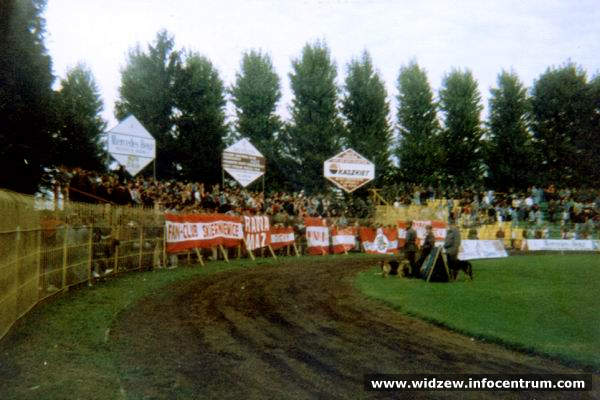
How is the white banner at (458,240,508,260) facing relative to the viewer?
toward the camera

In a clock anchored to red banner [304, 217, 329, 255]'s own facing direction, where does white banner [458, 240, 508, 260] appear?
The white banner is roughly at 9 o'clock from the red banner.

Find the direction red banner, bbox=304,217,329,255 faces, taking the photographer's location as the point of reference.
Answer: facing the viewer

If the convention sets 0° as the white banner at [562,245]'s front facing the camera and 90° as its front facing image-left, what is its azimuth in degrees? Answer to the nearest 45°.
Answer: approximately 0°

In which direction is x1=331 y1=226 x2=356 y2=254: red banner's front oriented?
toward the camera

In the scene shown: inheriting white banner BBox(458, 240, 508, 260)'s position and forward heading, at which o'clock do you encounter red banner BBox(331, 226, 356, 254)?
The red banner is roughly at 3 o'clock from the white banner.

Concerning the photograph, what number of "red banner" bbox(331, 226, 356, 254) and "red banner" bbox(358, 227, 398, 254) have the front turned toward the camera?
2

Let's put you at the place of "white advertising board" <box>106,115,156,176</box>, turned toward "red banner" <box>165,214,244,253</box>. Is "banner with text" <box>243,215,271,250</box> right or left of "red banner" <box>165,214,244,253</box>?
left

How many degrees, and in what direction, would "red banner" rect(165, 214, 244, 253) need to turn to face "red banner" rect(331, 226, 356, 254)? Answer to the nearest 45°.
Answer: approximately 90° to its left

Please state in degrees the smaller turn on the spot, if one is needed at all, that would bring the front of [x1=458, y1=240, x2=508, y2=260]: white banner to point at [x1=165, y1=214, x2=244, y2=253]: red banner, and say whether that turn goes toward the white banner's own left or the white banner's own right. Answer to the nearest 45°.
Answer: approximately 45° to the white banner's own right

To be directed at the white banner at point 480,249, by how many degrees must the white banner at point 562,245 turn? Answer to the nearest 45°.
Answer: approximately 45° to its right
